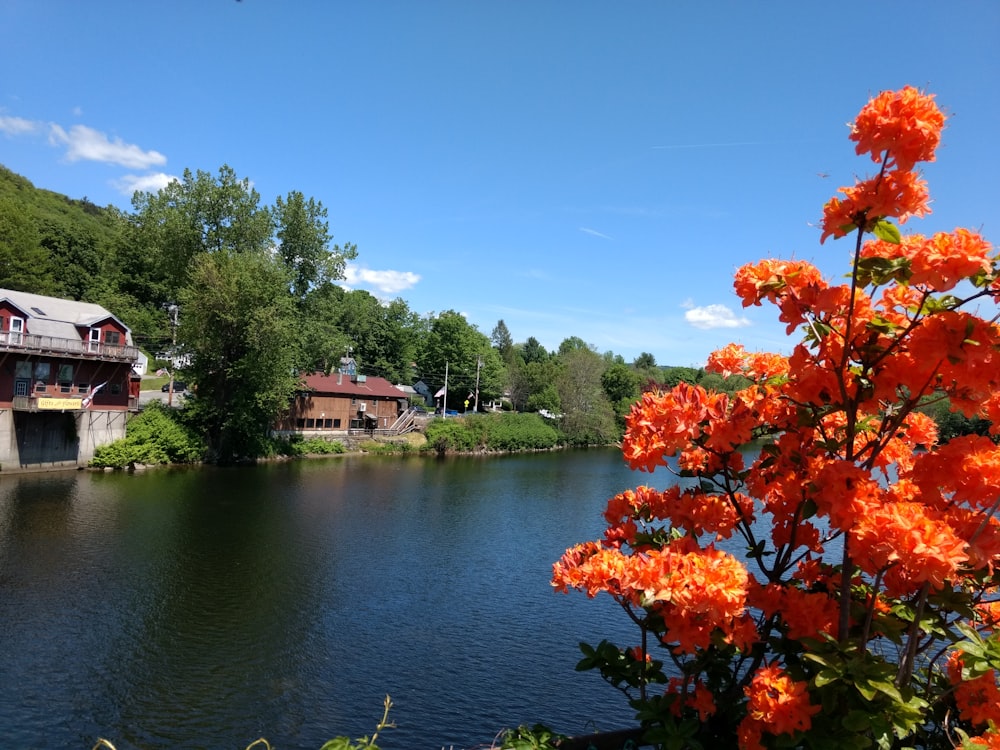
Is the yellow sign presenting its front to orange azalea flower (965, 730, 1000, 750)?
yes

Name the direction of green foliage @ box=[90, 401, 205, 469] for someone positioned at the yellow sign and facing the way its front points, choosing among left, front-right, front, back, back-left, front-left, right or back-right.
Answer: back-left

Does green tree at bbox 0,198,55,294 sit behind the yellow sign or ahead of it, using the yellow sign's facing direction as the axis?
behind

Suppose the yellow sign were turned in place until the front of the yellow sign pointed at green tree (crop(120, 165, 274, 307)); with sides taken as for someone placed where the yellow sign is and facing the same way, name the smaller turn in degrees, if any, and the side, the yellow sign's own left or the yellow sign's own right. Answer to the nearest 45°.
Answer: approximately 135° to the yellow sign's own left

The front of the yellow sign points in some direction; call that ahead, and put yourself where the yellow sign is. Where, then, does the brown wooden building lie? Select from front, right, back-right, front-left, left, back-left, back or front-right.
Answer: back-left

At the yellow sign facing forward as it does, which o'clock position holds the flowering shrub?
The flowering shrub is roughly at 12 o'clock from the yellow sign.

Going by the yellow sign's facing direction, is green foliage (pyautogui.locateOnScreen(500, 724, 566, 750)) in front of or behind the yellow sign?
in front

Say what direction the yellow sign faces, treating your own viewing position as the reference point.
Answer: facing the viewer
